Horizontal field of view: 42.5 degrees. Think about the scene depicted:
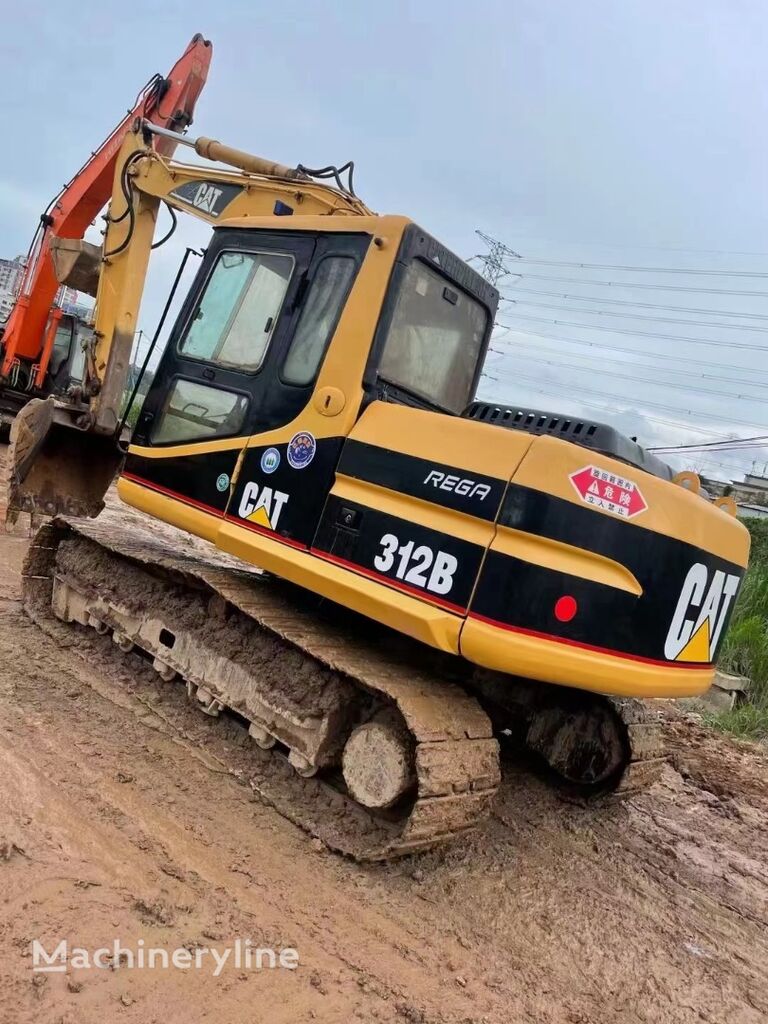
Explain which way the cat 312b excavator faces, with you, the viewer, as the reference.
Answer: facing away from the viewer and to the left of the viewer

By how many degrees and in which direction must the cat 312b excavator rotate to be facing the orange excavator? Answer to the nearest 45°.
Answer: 0° — it already faces it

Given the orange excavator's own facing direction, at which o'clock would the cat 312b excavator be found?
The cat 312b excavator is roughly at 1 o'clock from the orange excavator.

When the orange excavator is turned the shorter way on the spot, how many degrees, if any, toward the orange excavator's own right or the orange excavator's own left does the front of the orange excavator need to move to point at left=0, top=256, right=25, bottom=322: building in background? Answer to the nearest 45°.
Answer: approximately 135° to the orange excavator's own left

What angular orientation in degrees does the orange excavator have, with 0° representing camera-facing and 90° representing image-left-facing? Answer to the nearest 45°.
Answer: approximately 315°

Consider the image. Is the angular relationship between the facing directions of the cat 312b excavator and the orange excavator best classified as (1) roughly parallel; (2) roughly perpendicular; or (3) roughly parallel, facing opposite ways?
roughly parallel, facing opposite ways

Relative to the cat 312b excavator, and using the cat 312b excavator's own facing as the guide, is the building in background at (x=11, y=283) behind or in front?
in front
